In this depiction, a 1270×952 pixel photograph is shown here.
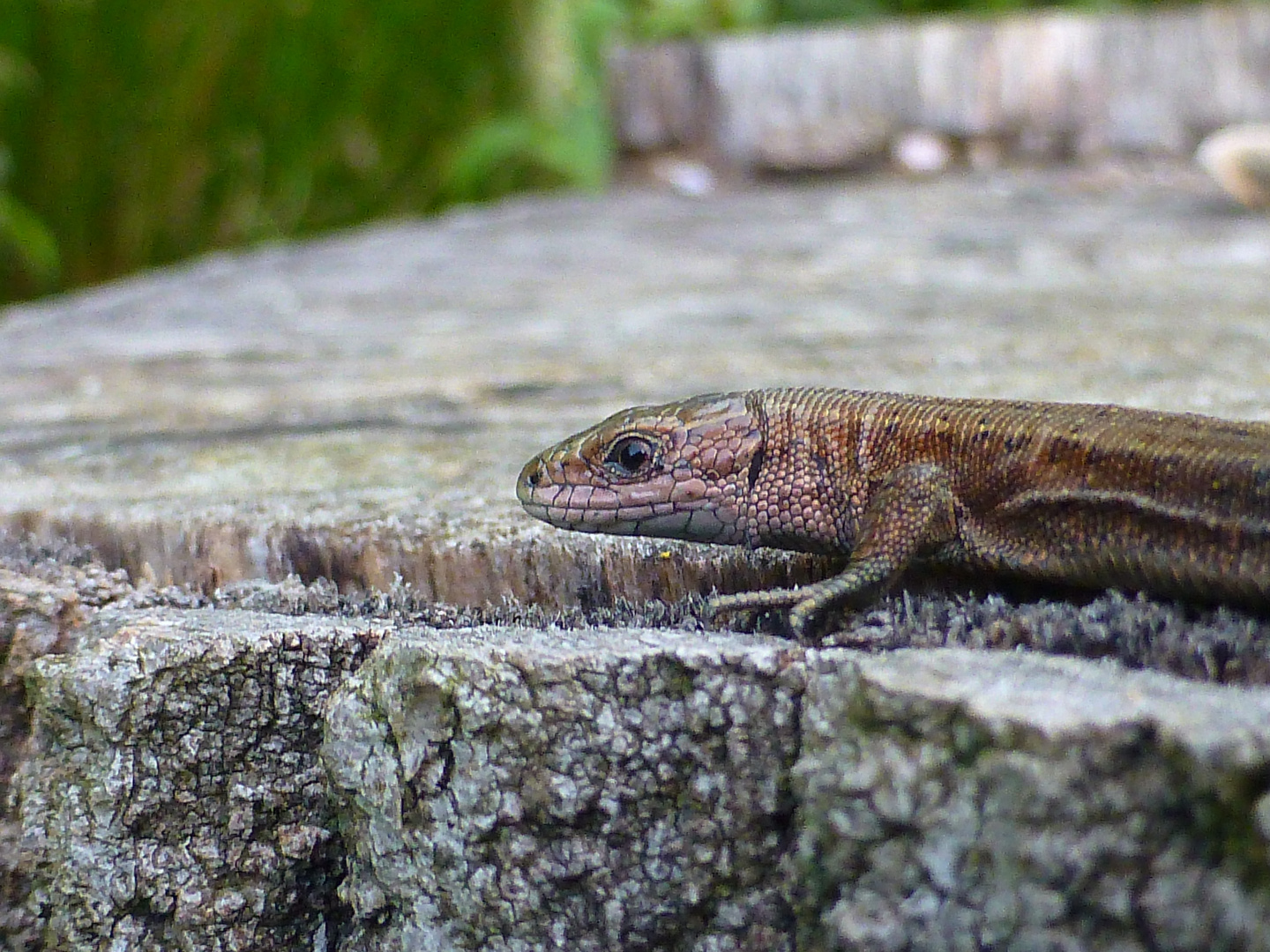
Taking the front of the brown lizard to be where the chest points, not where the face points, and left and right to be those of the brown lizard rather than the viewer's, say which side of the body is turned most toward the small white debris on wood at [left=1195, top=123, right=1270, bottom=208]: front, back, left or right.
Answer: right

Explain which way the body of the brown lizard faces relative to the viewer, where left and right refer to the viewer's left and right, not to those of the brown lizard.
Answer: facing to the left of the viewer
